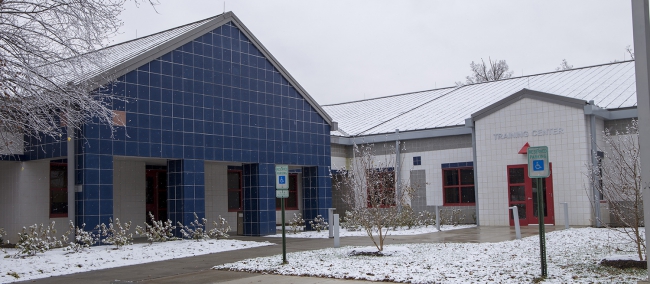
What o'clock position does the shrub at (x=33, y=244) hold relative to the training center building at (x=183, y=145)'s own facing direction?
The shrub is roughly at 3 o'clock from the training center building.

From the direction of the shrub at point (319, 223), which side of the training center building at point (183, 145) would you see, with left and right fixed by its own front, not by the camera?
left

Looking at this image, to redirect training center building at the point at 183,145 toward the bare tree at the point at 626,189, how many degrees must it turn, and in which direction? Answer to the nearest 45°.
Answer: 0° — it already faces it

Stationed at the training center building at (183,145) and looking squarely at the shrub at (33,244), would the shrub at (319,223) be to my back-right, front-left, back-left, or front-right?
back-left

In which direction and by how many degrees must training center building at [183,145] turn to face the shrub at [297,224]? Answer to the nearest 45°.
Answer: approximately 90° to its left

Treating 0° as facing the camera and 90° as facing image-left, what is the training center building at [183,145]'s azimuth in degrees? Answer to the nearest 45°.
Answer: approximately 315°

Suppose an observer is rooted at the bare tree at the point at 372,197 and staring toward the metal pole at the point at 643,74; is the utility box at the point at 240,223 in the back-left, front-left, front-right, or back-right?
back-right

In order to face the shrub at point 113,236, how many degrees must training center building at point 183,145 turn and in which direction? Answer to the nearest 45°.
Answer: approximately 90° to its right

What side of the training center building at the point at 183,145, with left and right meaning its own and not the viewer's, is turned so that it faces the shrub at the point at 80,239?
right
